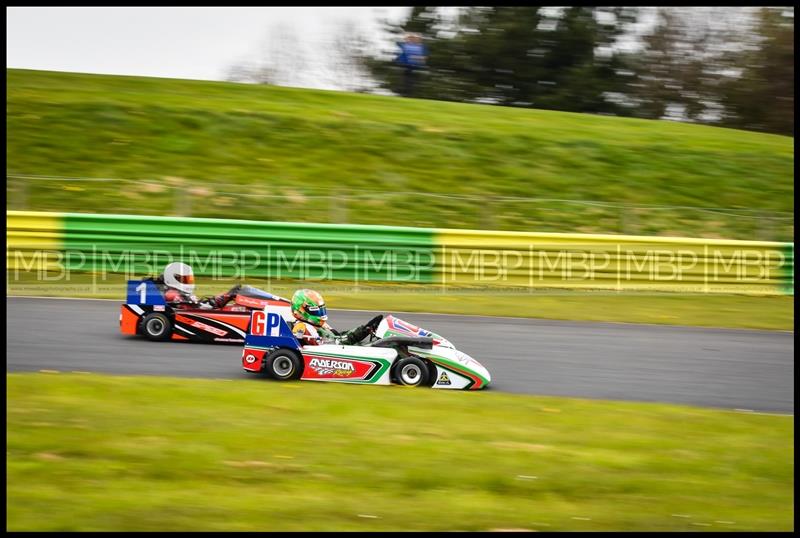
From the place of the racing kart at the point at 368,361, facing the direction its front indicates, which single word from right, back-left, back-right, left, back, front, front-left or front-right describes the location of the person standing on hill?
left

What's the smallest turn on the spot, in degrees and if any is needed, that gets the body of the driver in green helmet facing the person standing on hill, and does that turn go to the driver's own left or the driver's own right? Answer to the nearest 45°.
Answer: approximately 90° to the driver's own left

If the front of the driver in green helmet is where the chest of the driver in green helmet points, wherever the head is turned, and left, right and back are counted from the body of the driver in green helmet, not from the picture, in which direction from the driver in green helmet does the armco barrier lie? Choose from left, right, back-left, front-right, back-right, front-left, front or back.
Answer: left

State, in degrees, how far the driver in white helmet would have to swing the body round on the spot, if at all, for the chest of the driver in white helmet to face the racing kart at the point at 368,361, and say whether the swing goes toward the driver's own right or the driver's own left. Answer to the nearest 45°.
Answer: approximately 45° to the driver's own right

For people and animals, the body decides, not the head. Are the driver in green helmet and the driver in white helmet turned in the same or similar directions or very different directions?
same or similar directions

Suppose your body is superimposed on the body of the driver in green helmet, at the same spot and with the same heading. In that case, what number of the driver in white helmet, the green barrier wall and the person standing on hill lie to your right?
0

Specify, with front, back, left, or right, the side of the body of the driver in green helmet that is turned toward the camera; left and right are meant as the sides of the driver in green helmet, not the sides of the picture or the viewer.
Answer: right

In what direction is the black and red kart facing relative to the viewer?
to the viewer's right

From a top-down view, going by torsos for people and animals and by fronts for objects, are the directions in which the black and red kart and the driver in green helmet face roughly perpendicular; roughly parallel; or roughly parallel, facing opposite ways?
roughly parallel

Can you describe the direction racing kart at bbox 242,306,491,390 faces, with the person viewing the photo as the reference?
facing to the right of the viewer

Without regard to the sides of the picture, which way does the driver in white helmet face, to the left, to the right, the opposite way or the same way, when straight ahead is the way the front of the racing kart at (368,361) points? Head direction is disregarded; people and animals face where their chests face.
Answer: the same way

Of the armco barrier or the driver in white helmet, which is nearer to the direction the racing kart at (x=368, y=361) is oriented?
the armco barrier

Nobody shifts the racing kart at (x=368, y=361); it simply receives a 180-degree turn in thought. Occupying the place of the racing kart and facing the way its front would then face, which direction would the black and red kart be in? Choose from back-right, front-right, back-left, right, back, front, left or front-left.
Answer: front-right

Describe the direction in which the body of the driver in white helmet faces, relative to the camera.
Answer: to the viewer's right

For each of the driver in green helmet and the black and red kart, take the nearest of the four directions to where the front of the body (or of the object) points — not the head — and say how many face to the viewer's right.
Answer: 2
